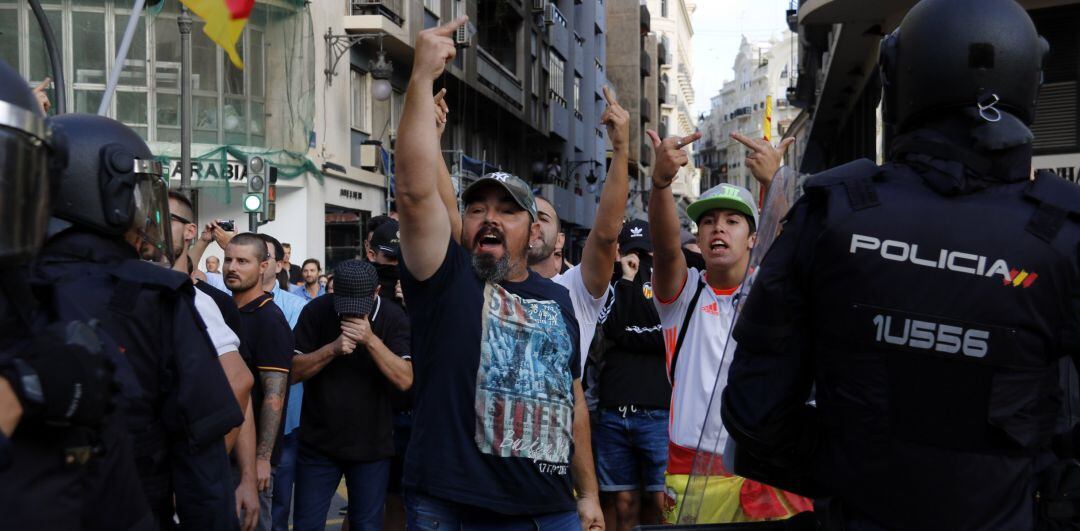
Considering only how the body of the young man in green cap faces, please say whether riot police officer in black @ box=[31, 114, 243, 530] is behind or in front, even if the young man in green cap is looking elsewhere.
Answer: in front

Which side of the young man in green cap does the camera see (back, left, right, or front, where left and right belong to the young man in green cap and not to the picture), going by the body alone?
front

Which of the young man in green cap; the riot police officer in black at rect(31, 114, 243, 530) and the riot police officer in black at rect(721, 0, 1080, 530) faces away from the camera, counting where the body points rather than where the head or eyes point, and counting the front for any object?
the riot police officer in black at rect(721, 0, 1080, 530)

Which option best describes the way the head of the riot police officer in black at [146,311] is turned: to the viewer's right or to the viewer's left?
to the viewer's right

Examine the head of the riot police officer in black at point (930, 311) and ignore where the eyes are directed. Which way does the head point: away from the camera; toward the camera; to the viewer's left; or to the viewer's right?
away from the camera

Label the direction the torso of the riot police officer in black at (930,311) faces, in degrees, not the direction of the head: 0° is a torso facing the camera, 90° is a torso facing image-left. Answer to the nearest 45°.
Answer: approximately 180°

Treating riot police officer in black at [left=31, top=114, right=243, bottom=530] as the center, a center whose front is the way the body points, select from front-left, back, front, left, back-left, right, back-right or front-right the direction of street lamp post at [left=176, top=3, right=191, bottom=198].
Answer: left

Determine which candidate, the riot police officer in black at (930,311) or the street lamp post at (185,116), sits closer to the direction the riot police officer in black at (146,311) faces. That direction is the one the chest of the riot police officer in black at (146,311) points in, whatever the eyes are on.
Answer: the riot police officer in black

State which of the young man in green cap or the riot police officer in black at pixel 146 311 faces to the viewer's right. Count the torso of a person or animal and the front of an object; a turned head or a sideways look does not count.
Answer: the riot police officer in black

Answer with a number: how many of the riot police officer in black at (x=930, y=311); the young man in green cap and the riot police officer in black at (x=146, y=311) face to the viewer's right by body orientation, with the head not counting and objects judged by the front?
1

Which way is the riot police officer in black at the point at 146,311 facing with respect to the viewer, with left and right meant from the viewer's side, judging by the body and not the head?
facing to the right of the viewer
